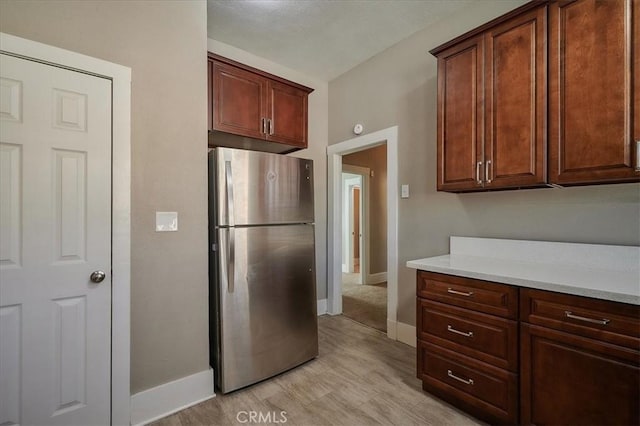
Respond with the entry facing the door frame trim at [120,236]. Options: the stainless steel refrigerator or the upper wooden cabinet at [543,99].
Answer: the upper wooden cabinet

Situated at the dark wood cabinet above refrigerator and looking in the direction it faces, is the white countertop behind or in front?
in front

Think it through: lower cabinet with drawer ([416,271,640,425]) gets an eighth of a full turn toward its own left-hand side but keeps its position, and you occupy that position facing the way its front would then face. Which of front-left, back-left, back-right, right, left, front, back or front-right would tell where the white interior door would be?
front-right

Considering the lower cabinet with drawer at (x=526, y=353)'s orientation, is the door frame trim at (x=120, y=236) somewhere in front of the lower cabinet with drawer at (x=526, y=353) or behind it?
in front

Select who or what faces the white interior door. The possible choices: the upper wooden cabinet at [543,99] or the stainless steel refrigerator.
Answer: the upper wooden cabinet

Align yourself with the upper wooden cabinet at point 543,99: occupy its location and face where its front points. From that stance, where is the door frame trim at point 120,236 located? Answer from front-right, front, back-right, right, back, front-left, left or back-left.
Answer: front

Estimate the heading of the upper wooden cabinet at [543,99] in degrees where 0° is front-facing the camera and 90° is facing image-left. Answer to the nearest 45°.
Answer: approximately 45°

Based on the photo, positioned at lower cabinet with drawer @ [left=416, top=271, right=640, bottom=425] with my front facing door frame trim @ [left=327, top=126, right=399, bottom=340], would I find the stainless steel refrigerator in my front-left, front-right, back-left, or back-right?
front-left

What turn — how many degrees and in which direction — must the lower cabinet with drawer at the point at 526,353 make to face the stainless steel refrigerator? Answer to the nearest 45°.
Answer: approximately 45° to its right

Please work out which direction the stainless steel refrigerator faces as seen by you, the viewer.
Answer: facing the viewer and to the right of the viewer

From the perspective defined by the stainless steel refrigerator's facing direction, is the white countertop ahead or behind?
ahead

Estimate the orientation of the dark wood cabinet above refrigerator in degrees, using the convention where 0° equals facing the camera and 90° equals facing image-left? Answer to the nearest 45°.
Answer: approximately 315°

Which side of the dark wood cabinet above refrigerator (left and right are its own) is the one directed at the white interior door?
right

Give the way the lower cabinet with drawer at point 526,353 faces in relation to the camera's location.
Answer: facing the viewer and to the left of the viewer

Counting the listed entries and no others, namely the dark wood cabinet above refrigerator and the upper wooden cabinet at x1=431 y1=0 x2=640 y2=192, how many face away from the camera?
0
